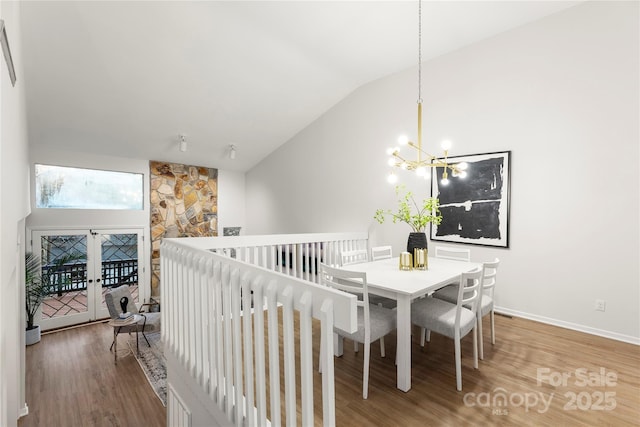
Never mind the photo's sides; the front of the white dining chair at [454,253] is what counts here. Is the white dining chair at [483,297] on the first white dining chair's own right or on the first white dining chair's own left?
on the first white dining chair's own left

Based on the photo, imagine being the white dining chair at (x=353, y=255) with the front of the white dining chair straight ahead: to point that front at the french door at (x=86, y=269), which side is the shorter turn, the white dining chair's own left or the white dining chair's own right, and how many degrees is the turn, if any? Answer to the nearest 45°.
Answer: approximately 135° to the white dining chair's own right

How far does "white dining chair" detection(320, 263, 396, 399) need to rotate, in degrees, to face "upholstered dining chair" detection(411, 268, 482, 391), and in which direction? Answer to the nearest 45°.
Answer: approximately 45° to its right

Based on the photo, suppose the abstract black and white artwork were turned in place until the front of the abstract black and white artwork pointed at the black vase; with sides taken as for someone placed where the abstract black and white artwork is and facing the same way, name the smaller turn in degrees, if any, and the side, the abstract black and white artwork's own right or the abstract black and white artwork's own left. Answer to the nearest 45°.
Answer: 0° — it already faces it

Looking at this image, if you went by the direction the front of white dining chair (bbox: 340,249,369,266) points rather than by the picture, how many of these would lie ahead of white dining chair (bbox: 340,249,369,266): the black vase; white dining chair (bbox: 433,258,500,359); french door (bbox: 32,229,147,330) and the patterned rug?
2

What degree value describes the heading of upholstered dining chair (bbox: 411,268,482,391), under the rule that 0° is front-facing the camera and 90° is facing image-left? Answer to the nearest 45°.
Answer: approximately 135°

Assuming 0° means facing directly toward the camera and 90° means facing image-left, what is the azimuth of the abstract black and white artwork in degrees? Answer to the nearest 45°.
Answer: approximately 45°

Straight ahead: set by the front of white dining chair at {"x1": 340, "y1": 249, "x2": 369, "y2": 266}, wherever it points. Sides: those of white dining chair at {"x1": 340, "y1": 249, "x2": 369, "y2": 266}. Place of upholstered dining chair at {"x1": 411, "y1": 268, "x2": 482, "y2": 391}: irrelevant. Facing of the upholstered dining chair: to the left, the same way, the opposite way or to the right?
the opposite way

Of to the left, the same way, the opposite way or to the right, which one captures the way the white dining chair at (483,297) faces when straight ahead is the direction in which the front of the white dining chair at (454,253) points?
to the right

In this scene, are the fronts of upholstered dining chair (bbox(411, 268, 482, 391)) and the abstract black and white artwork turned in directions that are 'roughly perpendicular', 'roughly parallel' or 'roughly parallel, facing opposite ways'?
roughly perpendicular

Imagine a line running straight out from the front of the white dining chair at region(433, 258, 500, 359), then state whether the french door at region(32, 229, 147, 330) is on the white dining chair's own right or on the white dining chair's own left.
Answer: on the white dining chair's own left

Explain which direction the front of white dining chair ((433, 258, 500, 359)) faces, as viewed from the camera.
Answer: facing away from the viewer and to the left of the viewer

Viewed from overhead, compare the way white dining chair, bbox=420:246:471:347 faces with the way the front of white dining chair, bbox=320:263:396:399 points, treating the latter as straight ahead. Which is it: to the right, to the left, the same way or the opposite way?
the opposite way
